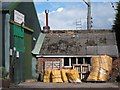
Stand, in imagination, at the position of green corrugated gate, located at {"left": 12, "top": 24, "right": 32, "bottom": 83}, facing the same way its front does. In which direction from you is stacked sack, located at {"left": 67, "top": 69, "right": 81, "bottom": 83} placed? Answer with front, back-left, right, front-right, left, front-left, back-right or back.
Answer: front-left

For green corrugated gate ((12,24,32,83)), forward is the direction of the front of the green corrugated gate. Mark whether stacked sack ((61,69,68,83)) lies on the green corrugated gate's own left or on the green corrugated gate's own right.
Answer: on the green corrugated gate's own left

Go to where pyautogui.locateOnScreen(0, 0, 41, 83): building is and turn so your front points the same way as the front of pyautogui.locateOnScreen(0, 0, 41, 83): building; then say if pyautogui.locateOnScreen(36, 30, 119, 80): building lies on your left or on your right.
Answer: on your left

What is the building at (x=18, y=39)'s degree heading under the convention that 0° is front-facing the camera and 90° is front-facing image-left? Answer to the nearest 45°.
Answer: approximately 315°

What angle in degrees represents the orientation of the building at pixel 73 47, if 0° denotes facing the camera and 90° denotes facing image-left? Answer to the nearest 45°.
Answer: approximately 0°

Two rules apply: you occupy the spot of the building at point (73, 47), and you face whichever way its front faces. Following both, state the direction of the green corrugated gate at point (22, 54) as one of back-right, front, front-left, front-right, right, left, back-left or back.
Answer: front-right

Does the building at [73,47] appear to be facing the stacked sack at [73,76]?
yes

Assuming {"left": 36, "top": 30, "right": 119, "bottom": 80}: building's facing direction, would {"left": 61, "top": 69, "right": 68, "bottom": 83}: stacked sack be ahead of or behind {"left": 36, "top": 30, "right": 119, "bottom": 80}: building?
ahead

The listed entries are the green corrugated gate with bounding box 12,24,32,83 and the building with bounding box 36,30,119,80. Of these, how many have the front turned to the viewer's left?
0

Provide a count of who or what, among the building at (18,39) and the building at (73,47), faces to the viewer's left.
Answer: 0
